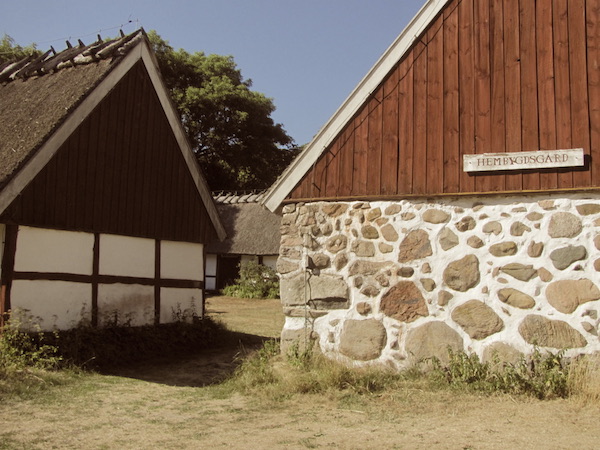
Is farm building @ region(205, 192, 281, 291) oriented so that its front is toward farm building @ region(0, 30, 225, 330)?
yes

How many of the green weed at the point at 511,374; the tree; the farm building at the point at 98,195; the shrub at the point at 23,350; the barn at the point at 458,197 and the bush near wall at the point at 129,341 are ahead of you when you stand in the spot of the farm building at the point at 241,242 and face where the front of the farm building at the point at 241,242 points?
5

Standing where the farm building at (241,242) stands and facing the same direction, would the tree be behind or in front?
behind

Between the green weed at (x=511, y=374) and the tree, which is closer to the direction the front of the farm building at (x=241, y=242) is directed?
the green weed

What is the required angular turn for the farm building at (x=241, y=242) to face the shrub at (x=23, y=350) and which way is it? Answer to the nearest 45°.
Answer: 0° — it already faces it

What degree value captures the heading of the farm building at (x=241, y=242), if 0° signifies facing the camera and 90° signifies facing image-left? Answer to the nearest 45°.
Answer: approximately 0°

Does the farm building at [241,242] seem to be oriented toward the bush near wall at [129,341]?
yes
